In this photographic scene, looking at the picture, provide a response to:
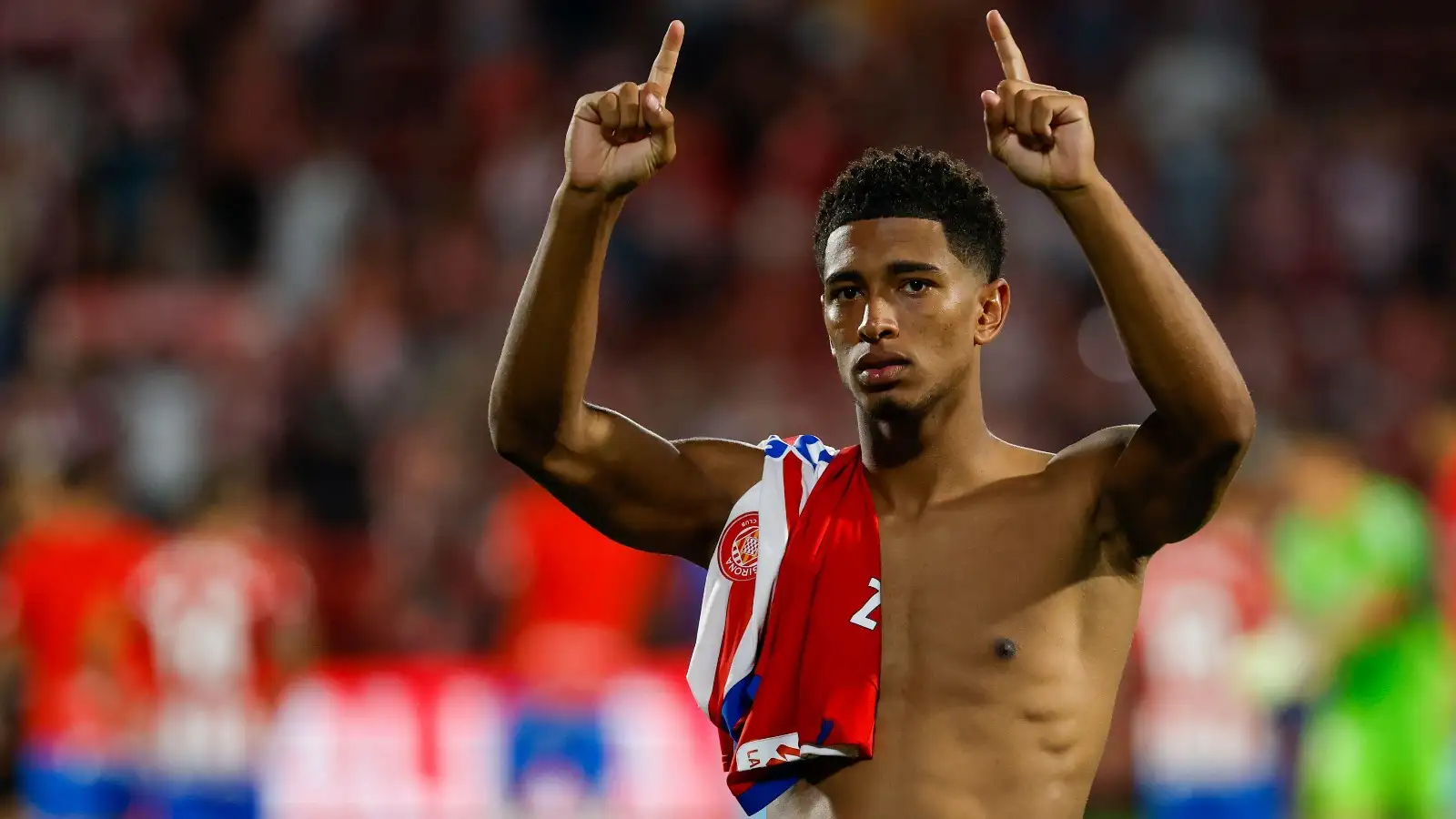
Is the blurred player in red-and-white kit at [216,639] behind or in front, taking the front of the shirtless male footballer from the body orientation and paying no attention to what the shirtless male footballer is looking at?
behind

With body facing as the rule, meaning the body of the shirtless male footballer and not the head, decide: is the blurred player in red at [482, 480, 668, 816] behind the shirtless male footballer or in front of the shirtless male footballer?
behind

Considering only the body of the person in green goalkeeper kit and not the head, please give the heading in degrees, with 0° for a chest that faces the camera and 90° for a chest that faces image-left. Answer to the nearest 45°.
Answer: approximately 45°

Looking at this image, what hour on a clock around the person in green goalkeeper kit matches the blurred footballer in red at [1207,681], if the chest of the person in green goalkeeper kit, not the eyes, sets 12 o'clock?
The blurred footballer in red is roughly at 1 o'clock from the person in green goalkeeper kit.

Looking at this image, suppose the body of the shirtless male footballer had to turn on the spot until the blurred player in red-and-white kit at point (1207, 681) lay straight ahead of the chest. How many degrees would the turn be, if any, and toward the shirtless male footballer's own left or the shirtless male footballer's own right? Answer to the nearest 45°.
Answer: approximately 180°

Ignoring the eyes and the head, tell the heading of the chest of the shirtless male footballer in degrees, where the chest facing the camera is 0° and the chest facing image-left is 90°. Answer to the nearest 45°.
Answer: approximately 0°

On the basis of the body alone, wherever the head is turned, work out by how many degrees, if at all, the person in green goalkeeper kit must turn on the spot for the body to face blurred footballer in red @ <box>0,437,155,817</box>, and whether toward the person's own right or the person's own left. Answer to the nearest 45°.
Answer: approximately 45° to the person's own right

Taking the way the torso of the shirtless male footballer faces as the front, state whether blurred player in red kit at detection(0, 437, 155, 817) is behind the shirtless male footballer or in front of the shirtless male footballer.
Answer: behind
